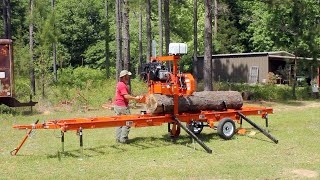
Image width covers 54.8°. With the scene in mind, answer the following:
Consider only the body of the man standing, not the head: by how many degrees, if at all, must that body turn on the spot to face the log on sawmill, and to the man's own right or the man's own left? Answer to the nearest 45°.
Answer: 0° — they already face it

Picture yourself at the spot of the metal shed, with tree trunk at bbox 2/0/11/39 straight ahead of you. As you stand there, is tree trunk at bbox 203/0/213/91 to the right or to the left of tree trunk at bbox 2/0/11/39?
left

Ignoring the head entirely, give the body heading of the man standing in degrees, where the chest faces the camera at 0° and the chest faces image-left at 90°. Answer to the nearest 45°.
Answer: approximately 270°

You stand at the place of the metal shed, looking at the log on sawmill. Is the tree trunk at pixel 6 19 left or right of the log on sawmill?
right

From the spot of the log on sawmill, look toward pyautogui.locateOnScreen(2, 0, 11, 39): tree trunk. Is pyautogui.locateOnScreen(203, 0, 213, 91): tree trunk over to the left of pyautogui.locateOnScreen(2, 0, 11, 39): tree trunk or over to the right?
right

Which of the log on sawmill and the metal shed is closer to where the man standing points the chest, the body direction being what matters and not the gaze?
the log on sawmill

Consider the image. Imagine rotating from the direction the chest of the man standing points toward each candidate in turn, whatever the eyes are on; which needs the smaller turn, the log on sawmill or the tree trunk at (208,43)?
the log on sawmill

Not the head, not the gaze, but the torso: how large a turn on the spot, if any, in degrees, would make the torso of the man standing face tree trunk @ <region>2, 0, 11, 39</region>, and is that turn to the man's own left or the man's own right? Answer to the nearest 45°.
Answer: approximately 135° to the man's own left

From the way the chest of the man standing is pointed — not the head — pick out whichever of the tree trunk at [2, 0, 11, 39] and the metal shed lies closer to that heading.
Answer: the metal shed

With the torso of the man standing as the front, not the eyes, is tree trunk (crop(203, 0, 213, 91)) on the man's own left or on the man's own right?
on the man's own left
